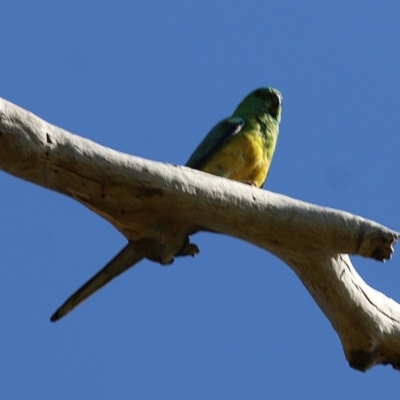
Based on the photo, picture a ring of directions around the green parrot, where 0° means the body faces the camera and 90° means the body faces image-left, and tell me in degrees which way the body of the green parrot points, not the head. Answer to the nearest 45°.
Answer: approximately 315°
